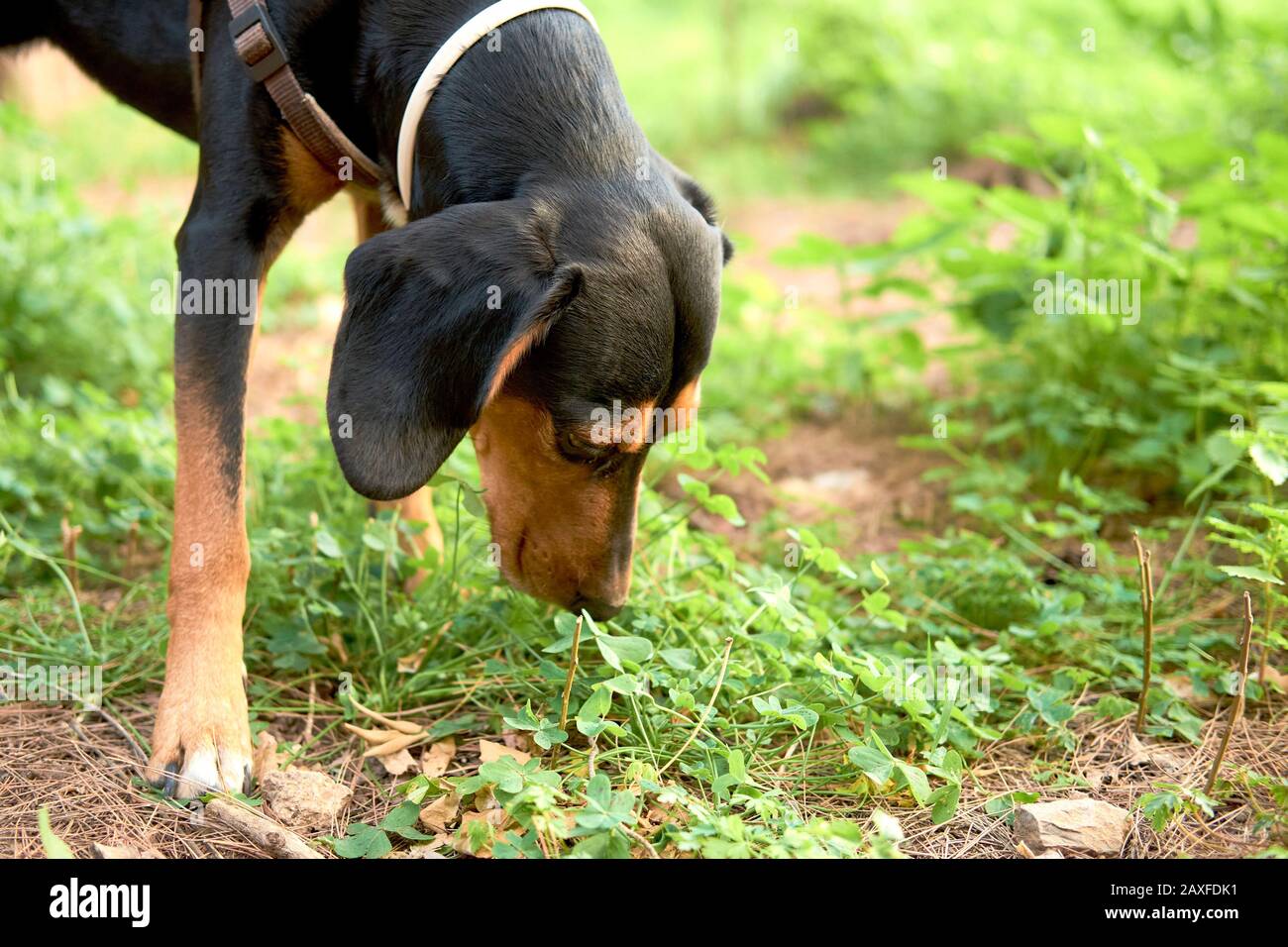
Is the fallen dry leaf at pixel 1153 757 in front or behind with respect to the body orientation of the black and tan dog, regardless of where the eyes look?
in front

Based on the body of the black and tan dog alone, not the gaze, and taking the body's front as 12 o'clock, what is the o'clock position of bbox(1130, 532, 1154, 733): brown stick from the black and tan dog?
The brown stick is roughly at 11 o'clock from the black and tan dog.

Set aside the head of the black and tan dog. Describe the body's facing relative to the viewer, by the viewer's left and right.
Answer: facing the viewer and to the right of the viewer

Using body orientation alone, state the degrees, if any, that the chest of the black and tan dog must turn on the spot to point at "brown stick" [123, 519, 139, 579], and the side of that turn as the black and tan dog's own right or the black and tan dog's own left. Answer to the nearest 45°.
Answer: approximately 180°

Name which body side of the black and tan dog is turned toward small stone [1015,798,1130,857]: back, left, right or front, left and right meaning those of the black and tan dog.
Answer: front
